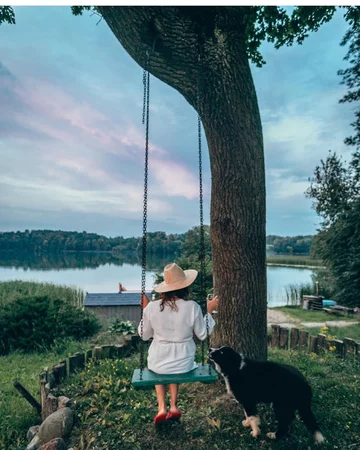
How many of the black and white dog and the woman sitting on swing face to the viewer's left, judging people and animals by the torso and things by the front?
1

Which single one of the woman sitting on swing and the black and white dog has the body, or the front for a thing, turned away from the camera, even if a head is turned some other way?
the woman sitting on swing

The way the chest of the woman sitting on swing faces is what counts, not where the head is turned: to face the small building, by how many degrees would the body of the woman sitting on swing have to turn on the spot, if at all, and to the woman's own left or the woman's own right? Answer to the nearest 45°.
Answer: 0° — they already face it

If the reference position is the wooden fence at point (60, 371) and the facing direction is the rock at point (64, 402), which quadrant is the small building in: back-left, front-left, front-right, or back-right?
back-left

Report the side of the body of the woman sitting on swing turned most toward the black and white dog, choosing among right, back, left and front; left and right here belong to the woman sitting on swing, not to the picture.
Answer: right

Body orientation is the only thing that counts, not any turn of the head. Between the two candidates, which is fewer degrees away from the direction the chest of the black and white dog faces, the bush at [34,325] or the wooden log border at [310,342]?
the bush

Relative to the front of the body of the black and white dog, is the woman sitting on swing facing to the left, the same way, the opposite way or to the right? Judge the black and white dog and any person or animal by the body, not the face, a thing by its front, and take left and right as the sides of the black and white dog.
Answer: to the right

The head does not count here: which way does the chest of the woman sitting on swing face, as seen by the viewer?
away from the camera

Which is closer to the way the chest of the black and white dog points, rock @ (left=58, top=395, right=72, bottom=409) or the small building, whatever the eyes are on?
the rock

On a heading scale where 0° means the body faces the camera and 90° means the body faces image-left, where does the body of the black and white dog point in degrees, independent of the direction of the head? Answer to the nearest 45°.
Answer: approximately 90°

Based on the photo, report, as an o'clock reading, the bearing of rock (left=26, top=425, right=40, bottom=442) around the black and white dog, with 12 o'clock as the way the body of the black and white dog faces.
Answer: The rock is roughly at 12 o'clock from the black and white dog.
